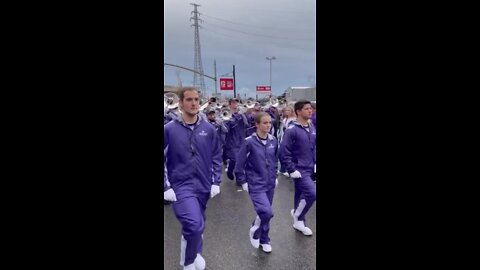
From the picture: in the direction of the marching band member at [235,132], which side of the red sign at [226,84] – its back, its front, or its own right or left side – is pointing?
front

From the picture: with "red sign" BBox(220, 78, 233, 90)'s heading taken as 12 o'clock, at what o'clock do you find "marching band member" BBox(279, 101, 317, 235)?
The marching band member is roughly at 12 o'clock from the red sign.

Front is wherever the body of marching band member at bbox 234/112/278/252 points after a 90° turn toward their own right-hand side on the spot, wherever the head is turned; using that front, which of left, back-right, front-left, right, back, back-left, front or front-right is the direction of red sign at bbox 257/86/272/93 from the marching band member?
back-right

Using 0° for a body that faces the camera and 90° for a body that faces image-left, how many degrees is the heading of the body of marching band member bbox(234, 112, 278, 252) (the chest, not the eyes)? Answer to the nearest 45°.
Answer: approximately 315°

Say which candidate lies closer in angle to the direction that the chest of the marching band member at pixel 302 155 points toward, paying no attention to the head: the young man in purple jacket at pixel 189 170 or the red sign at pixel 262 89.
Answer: the young man in purple jacket

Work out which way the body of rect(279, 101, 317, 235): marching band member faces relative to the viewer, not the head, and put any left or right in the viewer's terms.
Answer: facing the viewer and to the right of the viewer

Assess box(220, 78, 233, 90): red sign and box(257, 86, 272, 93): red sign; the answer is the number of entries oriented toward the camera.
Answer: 2

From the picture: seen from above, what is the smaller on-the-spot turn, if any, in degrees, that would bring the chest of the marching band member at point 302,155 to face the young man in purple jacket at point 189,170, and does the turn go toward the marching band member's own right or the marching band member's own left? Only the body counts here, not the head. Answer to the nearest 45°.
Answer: approximately 90° to the marching band member's own right

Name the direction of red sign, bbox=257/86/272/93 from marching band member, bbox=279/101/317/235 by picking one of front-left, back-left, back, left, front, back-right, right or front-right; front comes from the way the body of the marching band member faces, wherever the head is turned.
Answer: back-left

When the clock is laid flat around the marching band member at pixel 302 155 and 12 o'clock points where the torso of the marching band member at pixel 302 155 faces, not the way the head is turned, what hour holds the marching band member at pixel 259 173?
the marching band member at pixel 259 173 is roughly at 3 o'clock from the marching band member at pixel 302 155.
